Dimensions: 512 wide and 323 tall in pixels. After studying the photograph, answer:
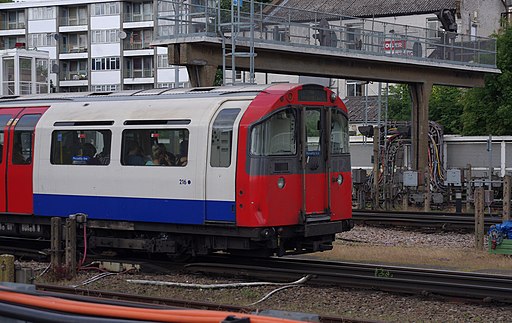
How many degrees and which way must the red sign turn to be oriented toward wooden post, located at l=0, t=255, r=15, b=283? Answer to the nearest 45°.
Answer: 0° — it already faces it

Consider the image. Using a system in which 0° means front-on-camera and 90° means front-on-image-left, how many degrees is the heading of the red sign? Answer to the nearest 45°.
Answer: approximately 0°

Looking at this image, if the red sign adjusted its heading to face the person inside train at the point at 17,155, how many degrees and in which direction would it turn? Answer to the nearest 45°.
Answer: approximately 45° to its right

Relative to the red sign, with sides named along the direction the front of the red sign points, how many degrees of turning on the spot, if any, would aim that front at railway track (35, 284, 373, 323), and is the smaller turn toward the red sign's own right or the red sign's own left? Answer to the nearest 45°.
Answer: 0° — it already faces it
